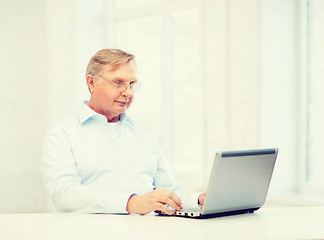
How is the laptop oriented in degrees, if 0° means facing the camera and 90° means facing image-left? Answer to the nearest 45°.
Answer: approximately 135°
